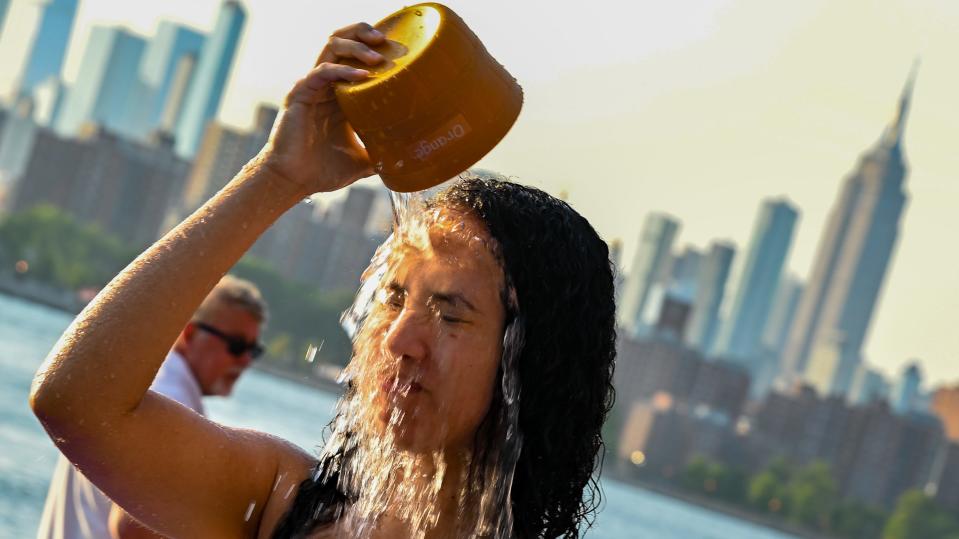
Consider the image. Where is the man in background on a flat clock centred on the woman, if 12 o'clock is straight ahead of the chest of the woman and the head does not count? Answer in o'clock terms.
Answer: The man in background is roughly at 4 o'clock from the woman.

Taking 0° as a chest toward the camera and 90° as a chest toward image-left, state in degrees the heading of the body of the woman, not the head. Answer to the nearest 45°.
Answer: approximately 45°
